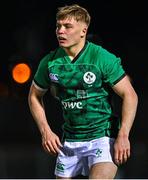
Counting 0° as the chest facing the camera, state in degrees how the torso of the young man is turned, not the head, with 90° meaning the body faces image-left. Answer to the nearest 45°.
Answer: approximately 45°

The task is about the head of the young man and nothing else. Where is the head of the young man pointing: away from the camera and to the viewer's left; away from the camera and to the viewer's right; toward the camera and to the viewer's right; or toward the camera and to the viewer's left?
toward the camera and to the viewer's left
